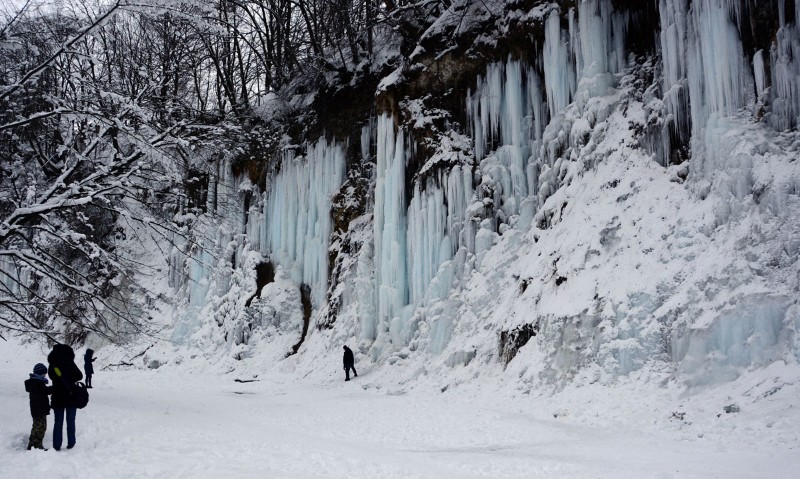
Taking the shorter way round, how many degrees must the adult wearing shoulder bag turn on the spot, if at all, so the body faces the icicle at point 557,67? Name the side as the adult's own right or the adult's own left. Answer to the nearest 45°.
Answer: approximately 90° to the adult's own right

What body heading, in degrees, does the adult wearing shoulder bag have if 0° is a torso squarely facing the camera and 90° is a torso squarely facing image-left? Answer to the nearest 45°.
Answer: approximately 180°

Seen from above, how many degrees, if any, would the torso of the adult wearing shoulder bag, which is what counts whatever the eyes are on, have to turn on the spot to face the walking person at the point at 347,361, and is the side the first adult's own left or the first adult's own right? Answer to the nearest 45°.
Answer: approximately 45° to the first adult's own right

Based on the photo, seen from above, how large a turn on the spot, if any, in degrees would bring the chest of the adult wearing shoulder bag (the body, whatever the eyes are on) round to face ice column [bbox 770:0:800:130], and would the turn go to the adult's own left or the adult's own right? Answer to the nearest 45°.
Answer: approximately 90° to the adult's own right

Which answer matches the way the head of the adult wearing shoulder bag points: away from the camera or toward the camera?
away from the camera

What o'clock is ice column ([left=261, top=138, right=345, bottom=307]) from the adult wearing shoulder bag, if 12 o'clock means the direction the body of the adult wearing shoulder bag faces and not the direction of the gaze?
The ice column is roughly at 1 o'clock from the adult wearing shoulder bag.

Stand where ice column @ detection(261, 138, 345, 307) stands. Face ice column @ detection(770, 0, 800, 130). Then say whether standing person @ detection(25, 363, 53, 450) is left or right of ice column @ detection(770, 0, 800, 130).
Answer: right

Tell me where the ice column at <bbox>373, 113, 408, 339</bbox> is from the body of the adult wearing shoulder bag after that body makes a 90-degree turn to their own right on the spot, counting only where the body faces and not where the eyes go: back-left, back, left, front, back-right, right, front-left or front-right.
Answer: front-left
